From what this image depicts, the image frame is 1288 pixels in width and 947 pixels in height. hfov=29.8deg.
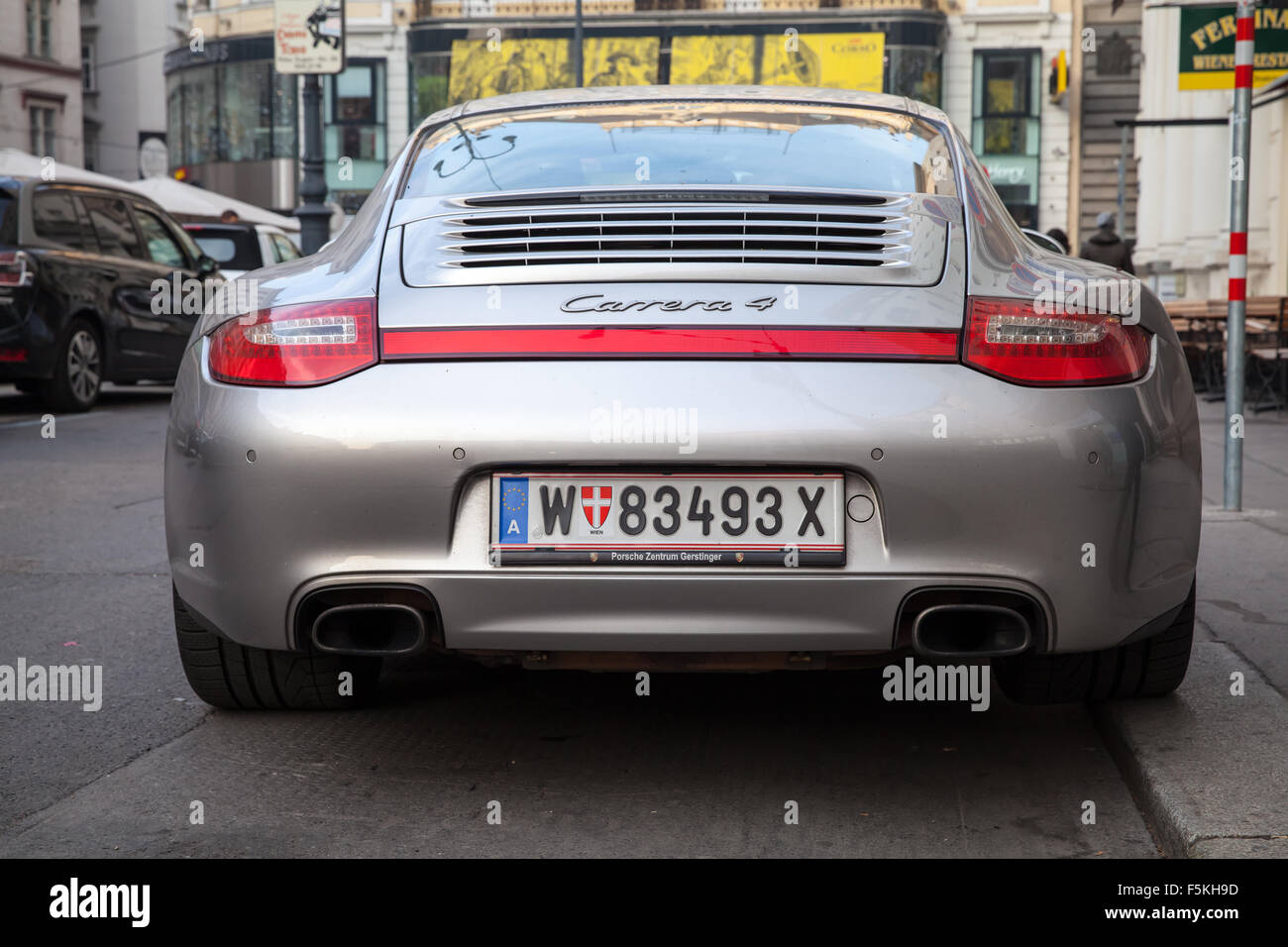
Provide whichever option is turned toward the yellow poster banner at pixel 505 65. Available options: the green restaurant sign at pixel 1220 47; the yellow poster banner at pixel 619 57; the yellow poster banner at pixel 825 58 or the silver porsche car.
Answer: the silver porsche car

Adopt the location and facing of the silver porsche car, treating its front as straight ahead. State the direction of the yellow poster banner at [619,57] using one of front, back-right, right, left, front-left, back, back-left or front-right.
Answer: front

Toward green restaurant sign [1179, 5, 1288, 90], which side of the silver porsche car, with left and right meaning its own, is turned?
front

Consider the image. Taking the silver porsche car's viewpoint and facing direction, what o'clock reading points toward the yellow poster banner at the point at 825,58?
The yellow poster banner is roughly at 12 o'clock from the silver porsche car.

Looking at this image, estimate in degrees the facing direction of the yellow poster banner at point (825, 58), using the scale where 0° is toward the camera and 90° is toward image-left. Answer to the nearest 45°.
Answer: approximately 0°

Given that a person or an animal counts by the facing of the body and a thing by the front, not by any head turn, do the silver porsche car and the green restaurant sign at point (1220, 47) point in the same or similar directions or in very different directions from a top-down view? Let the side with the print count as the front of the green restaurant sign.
very different directions

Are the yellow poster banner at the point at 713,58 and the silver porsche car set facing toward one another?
yes

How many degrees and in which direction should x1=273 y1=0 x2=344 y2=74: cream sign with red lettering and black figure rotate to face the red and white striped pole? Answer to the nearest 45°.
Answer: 0° — it already faces it

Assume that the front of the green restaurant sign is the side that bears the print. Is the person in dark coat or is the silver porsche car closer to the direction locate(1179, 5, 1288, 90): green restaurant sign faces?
the silver porsche car

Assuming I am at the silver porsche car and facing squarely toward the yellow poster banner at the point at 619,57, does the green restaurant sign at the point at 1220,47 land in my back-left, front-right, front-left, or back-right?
front-right

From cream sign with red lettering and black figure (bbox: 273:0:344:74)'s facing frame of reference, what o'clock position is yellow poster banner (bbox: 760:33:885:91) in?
The yellow poster banner is roughly at 7 o'clock from the cream sign with red lettering and black figure.

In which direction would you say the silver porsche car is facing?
away from the camera

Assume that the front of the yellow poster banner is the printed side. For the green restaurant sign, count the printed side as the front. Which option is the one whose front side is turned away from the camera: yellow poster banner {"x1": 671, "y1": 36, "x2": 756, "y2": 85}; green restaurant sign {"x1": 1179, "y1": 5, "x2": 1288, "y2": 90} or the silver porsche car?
the silver porsche car

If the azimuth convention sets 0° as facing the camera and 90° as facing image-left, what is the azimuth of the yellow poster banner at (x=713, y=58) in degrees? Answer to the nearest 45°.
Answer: approximately 0°

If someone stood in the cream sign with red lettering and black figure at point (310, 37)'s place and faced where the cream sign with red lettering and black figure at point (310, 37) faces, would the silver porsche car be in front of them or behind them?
in front

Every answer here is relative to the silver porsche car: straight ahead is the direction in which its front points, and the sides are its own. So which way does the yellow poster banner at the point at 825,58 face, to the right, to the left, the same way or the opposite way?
the opposite way

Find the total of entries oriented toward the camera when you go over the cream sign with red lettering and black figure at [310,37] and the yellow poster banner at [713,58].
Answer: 2
